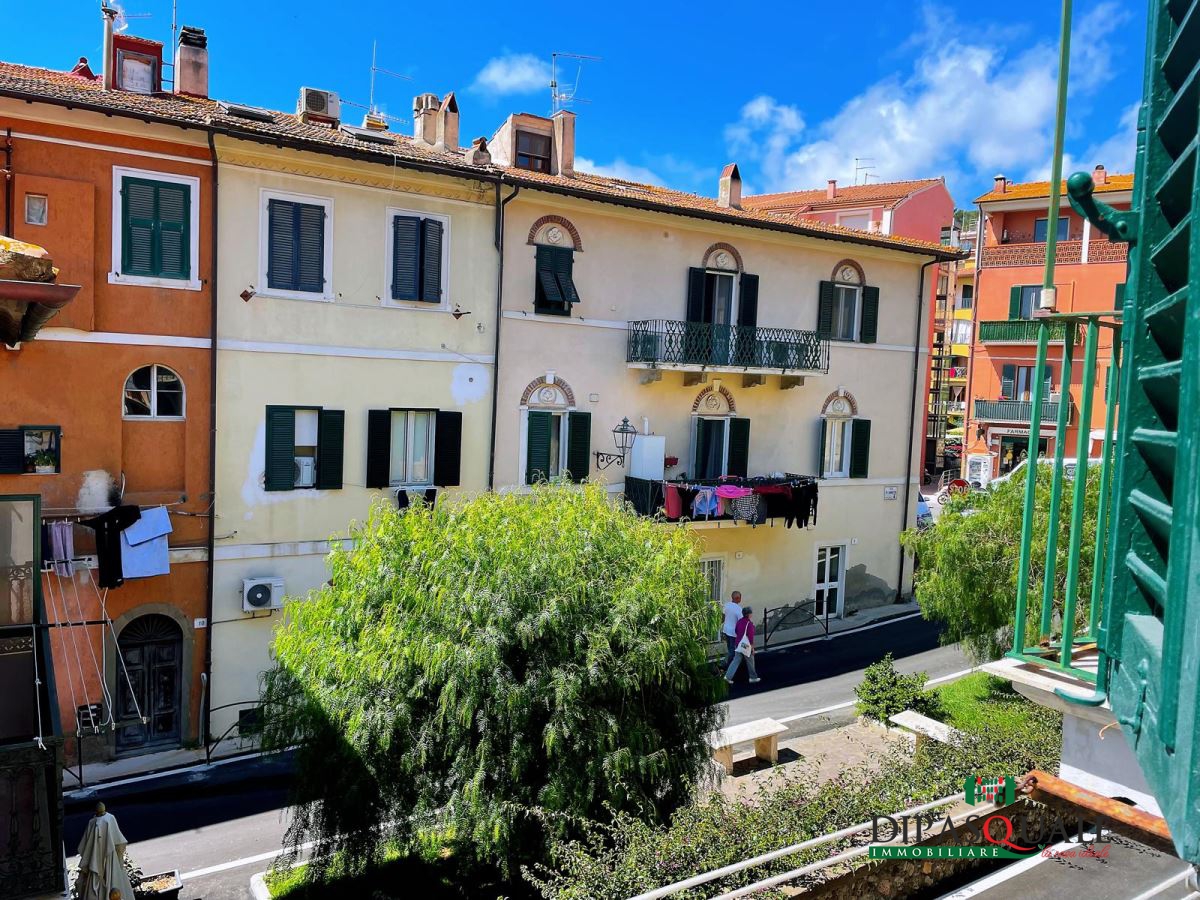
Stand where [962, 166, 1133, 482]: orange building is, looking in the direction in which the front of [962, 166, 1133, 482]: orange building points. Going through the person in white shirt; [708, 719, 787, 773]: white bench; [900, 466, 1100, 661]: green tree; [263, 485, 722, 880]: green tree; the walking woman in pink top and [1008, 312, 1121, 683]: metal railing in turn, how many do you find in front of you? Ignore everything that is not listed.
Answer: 6

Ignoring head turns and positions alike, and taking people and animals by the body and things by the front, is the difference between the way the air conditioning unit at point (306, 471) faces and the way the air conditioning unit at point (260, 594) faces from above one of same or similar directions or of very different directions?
same or similar directions

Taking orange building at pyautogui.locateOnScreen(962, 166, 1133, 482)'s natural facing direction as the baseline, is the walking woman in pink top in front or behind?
in front

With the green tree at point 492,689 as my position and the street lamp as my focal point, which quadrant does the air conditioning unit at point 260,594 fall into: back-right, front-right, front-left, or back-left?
front-left

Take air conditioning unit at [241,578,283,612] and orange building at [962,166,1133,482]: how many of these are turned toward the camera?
2

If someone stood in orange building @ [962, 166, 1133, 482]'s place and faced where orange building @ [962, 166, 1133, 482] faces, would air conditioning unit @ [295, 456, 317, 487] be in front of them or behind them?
in front

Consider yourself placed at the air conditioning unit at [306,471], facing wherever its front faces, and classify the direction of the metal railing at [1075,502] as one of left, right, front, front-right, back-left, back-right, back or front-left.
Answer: front

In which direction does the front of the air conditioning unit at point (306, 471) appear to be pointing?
toward the camera

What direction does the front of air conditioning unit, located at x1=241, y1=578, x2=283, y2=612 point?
toward the camera

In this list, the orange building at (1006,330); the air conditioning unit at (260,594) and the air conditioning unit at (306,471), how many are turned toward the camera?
3

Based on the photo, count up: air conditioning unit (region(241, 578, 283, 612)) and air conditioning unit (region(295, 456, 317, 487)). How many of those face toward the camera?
2

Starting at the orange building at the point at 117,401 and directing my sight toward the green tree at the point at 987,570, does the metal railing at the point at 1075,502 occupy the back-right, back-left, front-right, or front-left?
front-right

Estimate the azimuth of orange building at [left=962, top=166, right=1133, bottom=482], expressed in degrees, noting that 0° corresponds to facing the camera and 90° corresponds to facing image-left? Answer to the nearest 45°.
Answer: approximately 0°
